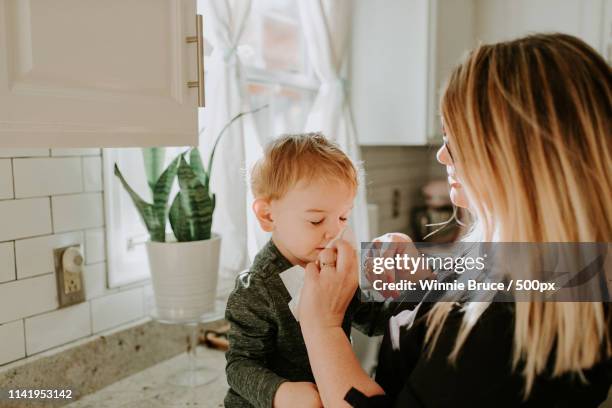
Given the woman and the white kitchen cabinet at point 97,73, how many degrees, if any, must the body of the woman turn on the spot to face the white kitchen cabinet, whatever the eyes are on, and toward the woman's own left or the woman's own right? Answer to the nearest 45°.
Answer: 0° — they already face it

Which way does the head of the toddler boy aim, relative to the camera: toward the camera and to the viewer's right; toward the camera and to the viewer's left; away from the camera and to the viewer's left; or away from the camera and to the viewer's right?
toward the camera and to the viewer's right

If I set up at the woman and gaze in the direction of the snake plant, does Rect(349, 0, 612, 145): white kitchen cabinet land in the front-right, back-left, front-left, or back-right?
front-right

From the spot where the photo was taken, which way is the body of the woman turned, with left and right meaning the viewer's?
facing to the left of the viewer

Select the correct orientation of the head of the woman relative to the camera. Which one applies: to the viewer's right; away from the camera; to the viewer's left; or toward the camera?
to the viewer's left

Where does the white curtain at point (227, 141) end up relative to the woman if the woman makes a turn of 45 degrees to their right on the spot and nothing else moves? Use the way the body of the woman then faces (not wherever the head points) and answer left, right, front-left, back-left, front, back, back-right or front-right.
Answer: front

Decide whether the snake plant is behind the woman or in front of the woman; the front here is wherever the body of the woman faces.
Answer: in front

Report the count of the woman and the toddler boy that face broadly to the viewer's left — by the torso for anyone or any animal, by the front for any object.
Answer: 1

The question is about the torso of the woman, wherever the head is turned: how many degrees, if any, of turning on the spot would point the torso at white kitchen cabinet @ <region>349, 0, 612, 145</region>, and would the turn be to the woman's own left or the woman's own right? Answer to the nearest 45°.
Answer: approximately 90° to the woman's own right

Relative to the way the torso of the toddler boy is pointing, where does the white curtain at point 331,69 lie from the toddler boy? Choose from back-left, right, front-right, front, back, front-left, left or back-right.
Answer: back-left

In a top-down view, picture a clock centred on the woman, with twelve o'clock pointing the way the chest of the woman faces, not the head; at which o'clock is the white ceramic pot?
The white ceramic pot is roughly at 1 o'clock from the woman.
